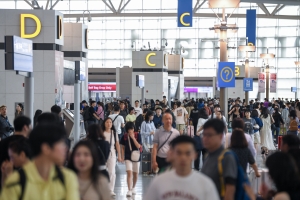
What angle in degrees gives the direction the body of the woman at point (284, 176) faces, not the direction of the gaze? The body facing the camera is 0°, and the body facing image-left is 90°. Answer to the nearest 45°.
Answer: approximately 135°

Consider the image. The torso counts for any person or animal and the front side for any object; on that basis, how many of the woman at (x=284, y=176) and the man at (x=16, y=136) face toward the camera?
0

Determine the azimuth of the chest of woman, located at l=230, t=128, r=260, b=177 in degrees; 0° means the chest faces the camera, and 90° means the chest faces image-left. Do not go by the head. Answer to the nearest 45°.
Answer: approximately 180°

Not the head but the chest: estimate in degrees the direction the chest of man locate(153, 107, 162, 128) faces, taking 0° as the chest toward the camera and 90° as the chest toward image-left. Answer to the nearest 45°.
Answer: approximately 0°

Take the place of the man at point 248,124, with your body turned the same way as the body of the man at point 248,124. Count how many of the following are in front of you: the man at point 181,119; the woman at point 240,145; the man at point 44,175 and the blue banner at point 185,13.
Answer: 2

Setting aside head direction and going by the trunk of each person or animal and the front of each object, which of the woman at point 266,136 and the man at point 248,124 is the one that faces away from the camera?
the woman

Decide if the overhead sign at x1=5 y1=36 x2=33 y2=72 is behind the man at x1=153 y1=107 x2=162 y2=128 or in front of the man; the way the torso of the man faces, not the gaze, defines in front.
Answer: in front

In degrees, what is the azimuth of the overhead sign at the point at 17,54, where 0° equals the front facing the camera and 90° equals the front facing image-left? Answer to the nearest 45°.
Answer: approximately 315°
